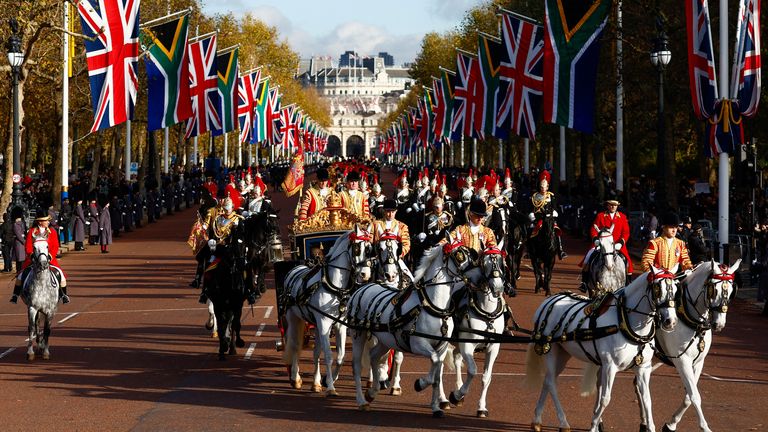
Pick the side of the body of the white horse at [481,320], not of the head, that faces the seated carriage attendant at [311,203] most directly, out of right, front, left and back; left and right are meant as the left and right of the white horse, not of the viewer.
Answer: back

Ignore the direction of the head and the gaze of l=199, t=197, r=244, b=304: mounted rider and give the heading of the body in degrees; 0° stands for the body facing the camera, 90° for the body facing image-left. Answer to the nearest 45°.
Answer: approximately 0°

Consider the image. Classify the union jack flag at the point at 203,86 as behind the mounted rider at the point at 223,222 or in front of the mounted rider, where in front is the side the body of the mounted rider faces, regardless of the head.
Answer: behind

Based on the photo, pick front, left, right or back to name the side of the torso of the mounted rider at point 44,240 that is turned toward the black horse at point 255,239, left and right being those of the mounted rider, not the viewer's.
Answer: left

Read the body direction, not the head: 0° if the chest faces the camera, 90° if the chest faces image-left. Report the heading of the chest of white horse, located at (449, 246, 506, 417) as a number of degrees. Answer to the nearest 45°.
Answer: approximately 315°

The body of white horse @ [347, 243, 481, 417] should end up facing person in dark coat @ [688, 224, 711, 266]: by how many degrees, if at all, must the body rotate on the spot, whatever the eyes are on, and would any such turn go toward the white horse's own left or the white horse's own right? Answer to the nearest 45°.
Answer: approximately 90° to the white horse's own left

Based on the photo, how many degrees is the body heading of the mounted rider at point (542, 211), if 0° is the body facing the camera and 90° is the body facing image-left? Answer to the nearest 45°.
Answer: approximately 0°

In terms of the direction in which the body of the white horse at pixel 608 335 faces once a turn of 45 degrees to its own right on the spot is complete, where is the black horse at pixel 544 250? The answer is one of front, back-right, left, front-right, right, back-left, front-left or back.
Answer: back

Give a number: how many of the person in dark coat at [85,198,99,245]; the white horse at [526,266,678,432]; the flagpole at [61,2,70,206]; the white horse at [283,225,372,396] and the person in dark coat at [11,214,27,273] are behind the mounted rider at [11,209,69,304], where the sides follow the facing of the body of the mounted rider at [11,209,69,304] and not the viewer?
3

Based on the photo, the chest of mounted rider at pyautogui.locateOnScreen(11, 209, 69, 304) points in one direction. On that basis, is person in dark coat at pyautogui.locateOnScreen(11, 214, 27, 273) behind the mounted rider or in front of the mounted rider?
behind
